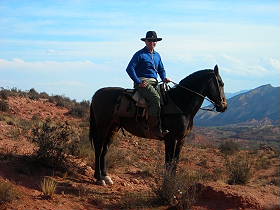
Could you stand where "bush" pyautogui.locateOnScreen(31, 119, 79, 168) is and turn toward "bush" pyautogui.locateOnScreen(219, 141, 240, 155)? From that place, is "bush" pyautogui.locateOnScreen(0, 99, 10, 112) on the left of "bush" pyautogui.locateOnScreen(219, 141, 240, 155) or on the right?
left

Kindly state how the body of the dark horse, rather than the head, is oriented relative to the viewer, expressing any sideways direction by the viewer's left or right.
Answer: facing to the right of the viewer

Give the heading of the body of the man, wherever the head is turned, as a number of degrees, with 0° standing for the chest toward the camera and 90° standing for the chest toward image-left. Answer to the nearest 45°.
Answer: approximately 315°

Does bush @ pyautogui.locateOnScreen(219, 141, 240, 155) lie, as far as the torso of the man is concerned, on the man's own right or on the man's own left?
on the man's own left

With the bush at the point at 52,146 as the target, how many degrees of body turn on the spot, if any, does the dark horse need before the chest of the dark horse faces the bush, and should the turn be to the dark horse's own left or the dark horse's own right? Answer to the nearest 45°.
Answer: approximately 180°

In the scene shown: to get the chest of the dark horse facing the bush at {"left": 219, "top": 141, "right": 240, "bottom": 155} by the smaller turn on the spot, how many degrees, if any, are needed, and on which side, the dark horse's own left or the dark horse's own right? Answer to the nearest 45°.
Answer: approximately 90° to the dark horse's own left

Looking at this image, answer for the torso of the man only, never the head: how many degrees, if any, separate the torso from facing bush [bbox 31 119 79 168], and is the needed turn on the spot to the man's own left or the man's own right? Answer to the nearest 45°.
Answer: approximately 180°

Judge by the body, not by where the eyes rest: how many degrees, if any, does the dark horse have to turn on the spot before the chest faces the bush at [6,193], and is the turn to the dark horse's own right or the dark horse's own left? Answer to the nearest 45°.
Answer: approximately 135° to the dark horse's own right
